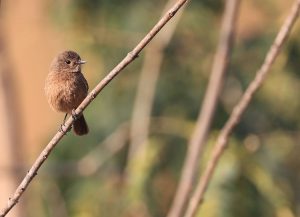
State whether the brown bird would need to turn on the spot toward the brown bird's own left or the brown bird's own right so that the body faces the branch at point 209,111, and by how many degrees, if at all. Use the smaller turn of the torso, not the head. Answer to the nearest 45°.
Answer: approximately 90° to the brown bird's own left

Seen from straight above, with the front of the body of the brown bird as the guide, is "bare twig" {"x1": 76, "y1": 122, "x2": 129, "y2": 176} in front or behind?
behind

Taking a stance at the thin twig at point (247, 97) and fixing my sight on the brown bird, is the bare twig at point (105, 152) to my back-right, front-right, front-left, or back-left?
front-right
